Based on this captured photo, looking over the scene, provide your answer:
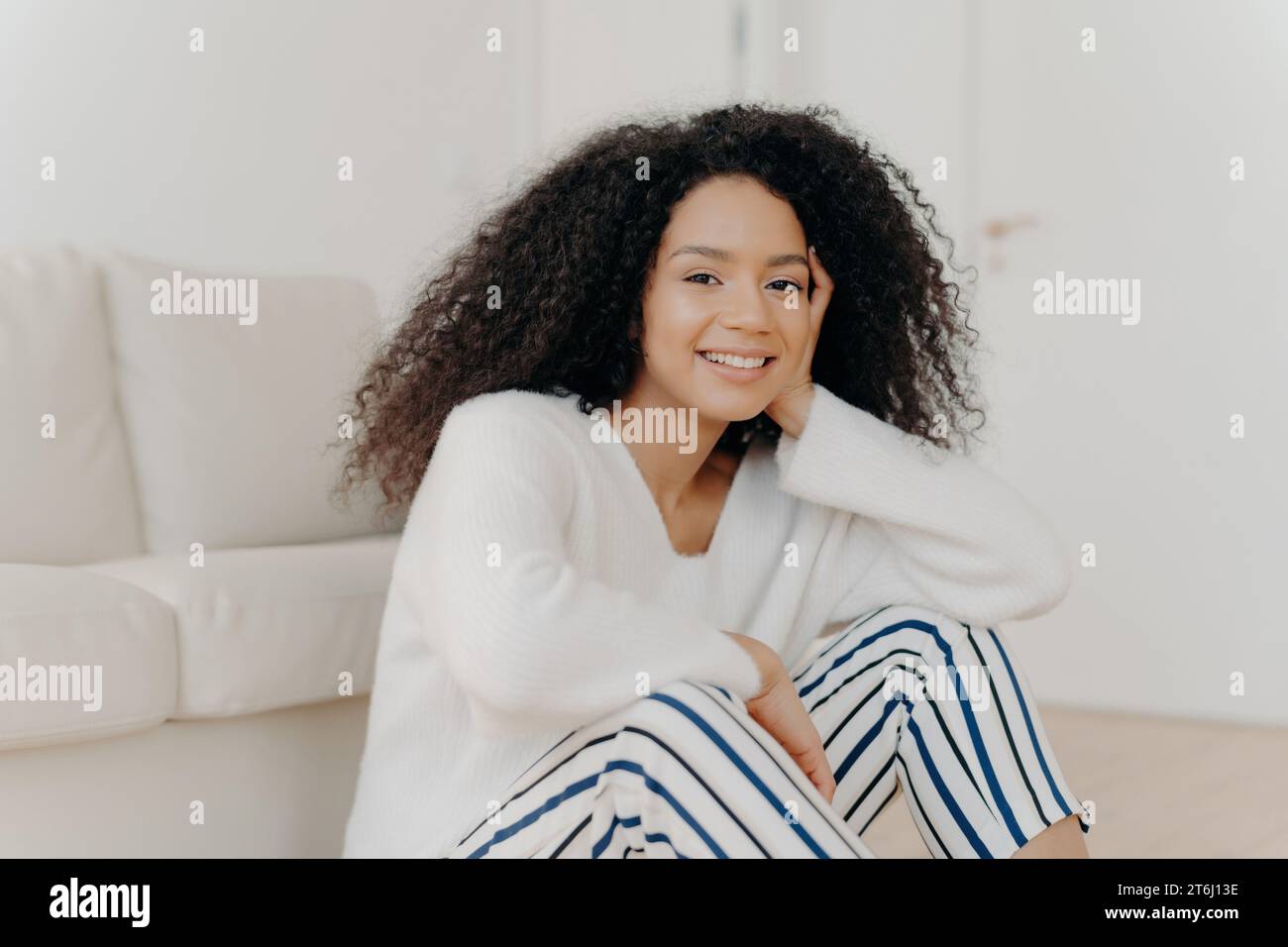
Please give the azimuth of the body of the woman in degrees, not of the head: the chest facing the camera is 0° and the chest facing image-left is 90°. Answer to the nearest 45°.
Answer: approximately 315°
